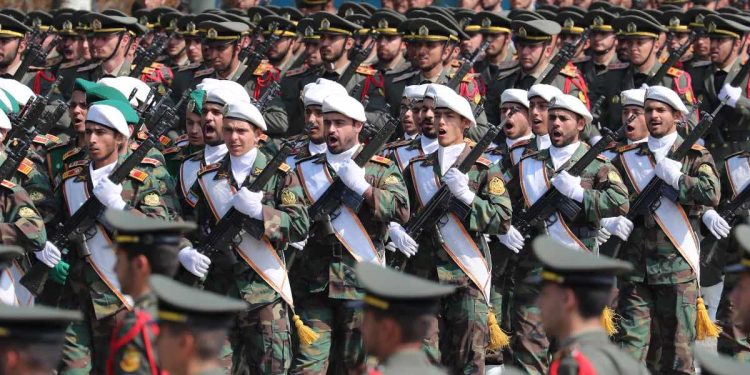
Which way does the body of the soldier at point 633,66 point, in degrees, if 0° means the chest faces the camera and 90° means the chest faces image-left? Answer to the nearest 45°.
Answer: approximately 45°

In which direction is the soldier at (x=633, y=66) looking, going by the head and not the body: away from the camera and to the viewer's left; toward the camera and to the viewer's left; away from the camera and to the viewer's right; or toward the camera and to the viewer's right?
toward the camera and to the viewer's left

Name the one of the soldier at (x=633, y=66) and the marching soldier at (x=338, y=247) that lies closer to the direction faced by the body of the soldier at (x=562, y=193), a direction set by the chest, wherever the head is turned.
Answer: the marching soldier

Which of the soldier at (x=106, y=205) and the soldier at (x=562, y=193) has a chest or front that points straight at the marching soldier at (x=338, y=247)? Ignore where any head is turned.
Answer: the soldier at (x=562, y=193)

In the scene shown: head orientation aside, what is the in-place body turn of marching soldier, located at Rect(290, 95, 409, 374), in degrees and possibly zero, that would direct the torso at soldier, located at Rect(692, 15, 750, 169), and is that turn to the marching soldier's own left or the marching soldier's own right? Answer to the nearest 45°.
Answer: approximately 180°

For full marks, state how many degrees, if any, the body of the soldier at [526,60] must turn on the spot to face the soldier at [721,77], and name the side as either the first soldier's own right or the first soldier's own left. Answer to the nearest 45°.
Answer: approximately 135° to the first soldier's own left
